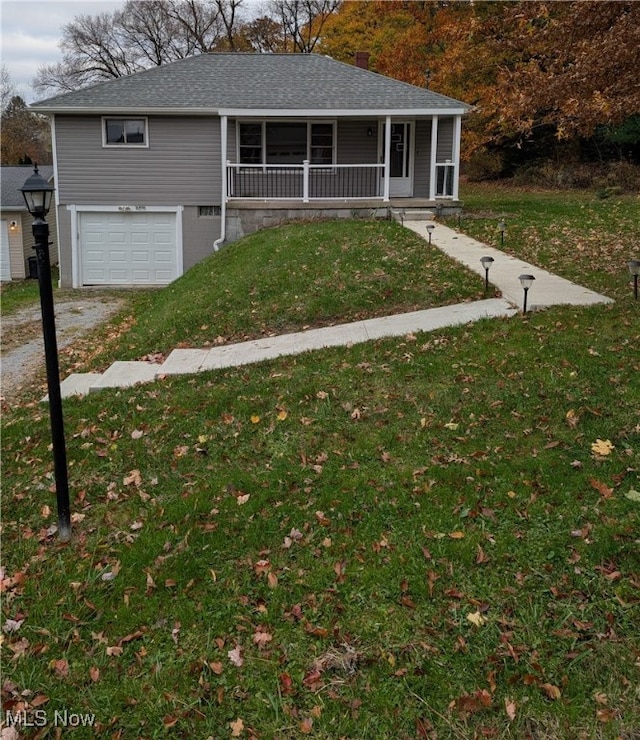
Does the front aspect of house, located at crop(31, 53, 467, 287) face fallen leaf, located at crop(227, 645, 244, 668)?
yes

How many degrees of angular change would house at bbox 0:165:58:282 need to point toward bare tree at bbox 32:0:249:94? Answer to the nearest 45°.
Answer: approximately 180°

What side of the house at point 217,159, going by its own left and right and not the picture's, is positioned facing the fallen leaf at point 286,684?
front

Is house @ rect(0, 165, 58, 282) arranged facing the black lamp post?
yes

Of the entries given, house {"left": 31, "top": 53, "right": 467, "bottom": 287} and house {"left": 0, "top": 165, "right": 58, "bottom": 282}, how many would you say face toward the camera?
2

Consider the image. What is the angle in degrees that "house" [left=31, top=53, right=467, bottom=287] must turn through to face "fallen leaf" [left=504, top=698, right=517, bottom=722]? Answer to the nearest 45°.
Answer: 0° — it already faces it

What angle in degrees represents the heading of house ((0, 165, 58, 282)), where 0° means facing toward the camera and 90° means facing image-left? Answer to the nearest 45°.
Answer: approximately 0°

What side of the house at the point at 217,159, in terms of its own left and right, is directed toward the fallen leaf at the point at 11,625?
front

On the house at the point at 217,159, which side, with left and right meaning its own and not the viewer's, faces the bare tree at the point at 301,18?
back

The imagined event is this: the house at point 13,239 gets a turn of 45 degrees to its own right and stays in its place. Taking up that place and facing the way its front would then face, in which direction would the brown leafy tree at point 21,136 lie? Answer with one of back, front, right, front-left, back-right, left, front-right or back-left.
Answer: back-right

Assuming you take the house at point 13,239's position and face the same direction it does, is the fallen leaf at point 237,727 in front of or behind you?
in front

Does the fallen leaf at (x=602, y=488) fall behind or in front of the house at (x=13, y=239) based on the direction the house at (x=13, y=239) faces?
in front

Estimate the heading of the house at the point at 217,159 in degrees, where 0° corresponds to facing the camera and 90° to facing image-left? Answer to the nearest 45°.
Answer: approximately 0°
